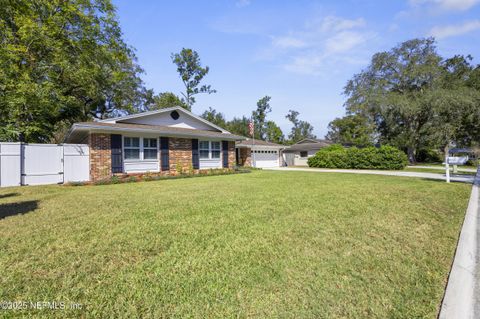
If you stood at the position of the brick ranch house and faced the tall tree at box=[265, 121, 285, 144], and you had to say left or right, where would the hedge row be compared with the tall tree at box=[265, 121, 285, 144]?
right

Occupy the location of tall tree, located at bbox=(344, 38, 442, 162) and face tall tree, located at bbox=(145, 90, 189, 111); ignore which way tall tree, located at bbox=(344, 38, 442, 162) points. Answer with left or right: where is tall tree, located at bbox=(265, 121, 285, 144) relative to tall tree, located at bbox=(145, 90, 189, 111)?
right

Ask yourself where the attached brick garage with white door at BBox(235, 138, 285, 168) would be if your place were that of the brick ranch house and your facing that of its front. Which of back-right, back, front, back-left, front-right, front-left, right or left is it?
left

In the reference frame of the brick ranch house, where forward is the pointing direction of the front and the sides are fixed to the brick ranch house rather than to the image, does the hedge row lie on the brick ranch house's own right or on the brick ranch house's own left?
on the brick ranch house's own left

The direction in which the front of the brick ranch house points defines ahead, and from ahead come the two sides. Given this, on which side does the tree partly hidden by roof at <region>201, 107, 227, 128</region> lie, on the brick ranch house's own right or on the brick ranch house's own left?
on the brick ranch house's own left

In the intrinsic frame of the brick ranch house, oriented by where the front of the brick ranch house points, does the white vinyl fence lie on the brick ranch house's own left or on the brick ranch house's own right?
on the brick ranch house's own right

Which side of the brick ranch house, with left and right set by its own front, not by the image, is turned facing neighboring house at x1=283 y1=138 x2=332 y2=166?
left

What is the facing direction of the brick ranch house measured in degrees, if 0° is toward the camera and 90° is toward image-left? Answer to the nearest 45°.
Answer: approximately 315°

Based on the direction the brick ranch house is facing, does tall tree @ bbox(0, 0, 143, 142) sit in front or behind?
behind

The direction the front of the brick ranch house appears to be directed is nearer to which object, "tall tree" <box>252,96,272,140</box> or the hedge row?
the hedge row

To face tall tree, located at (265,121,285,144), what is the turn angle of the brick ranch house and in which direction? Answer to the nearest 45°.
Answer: approximately 90° to its left

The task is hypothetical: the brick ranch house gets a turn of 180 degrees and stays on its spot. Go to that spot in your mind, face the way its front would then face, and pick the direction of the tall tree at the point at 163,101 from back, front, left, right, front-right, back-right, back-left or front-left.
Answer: front-right
